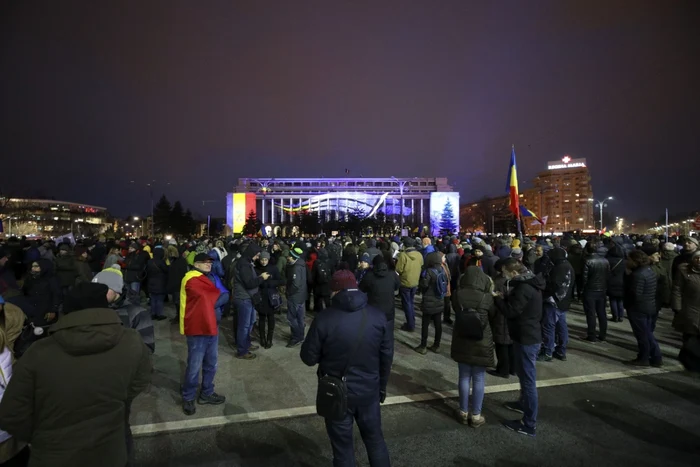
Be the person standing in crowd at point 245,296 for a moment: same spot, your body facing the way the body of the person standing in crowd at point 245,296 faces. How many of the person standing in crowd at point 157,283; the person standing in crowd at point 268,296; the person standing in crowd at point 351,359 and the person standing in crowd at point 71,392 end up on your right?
2

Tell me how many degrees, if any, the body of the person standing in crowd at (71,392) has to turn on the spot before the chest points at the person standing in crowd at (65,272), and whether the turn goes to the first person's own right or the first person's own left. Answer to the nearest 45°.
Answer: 0° — they already face them

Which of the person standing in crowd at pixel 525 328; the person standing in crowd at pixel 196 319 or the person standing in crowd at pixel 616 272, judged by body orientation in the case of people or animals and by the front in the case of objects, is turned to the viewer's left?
the person standing in crowd at pixel 525 328

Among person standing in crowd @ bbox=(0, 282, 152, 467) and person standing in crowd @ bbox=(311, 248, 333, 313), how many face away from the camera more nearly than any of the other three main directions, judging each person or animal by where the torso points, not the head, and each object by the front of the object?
2

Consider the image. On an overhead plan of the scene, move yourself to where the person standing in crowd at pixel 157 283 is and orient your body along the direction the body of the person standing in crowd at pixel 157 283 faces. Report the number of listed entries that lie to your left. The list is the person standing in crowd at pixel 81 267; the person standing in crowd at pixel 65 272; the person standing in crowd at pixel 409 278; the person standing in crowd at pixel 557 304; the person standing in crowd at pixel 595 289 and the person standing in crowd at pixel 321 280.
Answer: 2

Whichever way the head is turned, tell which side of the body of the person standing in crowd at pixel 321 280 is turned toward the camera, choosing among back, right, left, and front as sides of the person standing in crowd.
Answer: back

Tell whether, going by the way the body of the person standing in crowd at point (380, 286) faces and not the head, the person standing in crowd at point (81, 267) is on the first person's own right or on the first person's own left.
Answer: on the first person's own left

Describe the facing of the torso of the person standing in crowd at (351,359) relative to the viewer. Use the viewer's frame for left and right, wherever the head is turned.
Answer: facing away from the viewer

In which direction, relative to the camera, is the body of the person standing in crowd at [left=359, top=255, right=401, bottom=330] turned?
away from the camera
